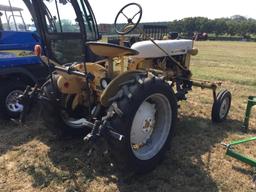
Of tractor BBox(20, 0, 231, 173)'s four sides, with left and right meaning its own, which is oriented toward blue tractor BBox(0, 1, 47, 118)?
left

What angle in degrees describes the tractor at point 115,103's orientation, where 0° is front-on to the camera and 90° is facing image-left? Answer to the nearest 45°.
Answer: approximately 225°

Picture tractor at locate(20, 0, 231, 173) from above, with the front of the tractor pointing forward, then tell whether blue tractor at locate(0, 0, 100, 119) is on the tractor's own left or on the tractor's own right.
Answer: on the tractor's own left
